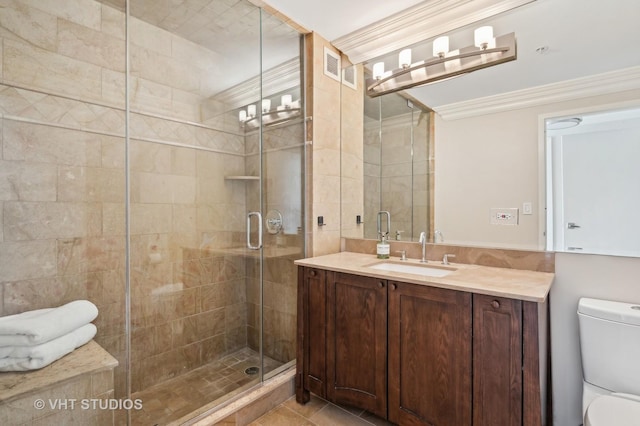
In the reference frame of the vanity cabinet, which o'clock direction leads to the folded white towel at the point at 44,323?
The folded white towel is roughly at 1 o'clock from the vanity cabinet.

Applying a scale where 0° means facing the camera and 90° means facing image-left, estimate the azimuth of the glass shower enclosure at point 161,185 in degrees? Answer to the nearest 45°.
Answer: approximately 315°

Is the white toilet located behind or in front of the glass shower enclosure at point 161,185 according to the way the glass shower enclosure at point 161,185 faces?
in front

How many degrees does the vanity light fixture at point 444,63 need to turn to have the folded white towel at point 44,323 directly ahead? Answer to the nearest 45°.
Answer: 0° — it already faces it

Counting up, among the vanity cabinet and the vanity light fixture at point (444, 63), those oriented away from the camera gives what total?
0
